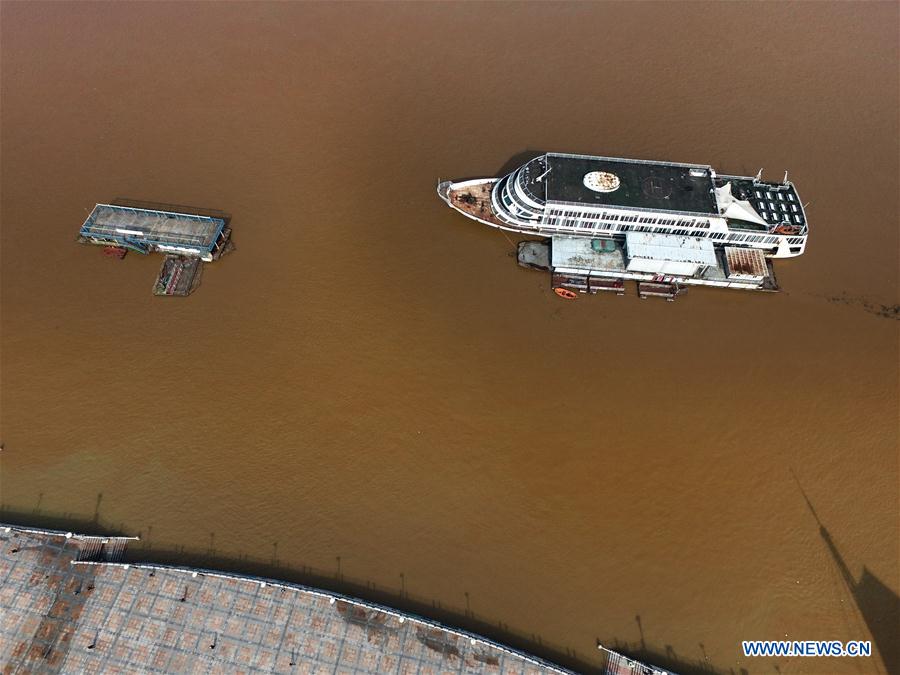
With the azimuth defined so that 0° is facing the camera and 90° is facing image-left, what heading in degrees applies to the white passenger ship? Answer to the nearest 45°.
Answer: approximately 90°

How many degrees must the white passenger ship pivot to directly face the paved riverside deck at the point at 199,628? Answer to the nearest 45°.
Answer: approximately 45° to its left
